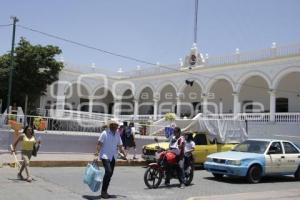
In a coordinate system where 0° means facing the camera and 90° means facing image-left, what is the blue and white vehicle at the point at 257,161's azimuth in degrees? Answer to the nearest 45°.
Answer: approximately 45°

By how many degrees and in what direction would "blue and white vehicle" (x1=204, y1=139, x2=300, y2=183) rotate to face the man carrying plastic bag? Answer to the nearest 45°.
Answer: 0° — it already faces them

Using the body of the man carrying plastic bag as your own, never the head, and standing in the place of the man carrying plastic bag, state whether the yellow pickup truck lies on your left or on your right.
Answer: on your left

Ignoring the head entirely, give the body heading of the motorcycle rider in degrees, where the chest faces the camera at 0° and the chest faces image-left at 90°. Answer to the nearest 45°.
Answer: approximately 45°

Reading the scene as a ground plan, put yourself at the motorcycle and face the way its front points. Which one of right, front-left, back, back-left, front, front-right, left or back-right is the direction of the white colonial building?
back-right

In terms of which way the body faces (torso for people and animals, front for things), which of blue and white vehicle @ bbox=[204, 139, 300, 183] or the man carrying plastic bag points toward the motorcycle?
the blue and white vehicle

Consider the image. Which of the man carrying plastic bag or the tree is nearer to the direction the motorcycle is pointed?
the man carrying plastic bag

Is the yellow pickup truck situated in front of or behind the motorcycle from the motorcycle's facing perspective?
behind

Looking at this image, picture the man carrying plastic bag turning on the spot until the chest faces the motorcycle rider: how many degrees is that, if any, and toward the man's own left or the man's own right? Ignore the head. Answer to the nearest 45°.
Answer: approximately 90° to the man's own left

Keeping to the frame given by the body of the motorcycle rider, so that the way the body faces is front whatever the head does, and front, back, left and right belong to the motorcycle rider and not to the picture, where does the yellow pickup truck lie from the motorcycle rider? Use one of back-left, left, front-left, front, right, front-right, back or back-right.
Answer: back-right

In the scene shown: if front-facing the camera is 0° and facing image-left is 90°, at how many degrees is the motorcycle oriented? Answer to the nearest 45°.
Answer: approximately 45°
